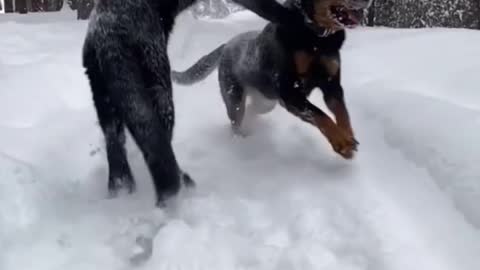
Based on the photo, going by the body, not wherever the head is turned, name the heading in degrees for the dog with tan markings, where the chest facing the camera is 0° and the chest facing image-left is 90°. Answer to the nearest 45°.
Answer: approximately 315°

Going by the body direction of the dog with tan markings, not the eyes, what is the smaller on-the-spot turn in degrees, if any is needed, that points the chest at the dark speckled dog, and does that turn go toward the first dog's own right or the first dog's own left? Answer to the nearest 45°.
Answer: approximately 90° to the first dog's own right
